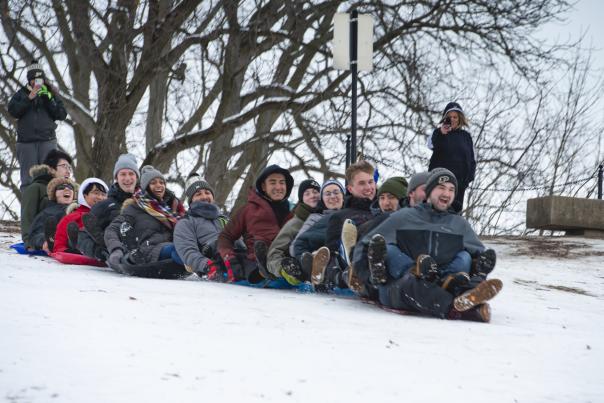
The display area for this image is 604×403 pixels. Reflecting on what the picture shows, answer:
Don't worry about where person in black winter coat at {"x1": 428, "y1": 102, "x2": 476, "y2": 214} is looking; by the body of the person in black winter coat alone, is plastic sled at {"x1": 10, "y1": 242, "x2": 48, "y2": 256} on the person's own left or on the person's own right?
on the person's own right

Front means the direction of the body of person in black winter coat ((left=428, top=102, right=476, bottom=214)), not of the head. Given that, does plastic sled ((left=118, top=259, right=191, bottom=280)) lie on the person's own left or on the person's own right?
on the person's own right

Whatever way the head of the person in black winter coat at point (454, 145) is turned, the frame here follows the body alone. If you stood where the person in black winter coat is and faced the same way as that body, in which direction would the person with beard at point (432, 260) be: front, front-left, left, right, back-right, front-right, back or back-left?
front

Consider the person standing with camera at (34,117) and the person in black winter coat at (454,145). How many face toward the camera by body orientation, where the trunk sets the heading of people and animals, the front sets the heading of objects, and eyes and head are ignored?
2

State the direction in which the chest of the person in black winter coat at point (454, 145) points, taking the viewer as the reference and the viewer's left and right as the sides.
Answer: facing the viewer

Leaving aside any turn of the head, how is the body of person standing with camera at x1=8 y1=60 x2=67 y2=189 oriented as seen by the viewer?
toward the camera

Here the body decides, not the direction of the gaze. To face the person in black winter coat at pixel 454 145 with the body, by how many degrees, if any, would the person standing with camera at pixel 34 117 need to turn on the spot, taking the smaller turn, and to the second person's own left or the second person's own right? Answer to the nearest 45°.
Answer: approximately 45° to the second person's own left

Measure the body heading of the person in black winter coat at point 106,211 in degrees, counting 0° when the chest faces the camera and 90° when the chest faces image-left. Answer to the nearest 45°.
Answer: approximately 315°

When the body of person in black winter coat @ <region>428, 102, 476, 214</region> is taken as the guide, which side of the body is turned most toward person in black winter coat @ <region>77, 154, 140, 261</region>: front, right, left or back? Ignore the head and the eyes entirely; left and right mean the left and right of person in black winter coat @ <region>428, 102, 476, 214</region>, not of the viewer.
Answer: right

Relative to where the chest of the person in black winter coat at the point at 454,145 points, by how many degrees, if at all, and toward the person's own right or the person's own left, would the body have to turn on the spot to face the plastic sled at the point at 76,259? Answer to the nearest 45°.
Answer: approximately 90° to the person's own right
